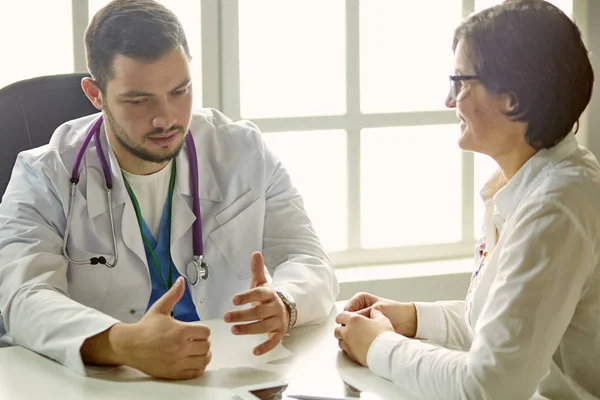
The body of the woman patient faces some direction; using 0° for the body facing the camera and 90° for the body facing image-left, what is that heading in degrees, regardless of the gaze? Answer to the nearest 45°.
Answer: approximately 90°

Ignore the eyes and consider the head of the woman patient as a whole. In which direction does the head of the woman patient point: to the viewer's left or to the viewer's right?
to the viewer's left

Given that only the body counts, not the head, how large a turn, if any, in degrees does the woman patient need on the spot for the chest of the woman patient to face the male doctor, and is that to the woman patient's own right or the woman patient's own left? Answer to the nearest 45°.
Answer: approximately 45° to the woman patient's own right

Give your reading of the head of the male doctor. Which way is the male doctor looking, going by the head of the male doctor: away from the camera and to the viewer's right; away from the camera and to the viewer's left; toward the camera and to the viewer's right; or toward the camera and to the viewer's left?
toward the camera and to the viewer's right

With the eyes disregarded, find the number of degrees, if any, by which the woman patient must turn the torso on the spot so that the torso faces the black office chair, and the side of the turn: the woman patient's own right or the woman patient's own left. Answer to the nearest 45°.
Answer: approximately 45° to the woman patient's own right
